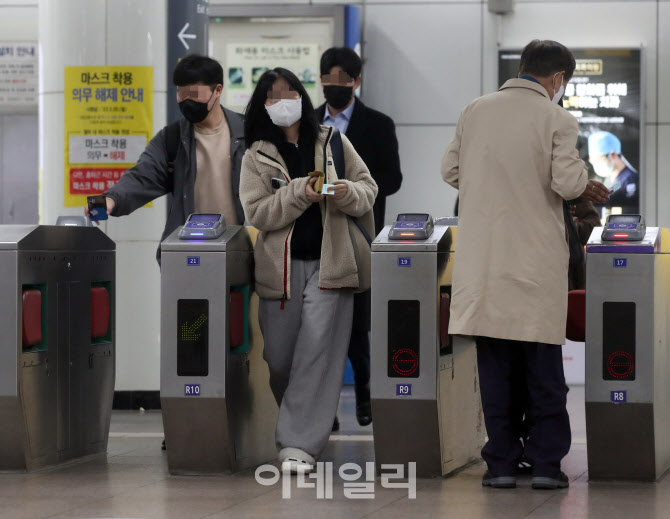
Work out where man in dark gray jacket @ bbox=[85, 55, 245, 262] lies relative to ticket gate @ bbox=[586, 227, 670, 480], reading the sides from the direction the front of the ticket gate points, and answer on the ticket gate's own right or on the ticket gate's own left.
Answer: on the ticket gate's own right

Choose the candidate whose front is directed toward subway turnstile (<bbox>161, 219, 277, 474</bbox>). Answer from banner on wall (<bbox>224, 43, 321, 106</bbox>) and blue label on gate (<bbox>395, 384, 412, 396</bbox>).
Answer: the banner on wall

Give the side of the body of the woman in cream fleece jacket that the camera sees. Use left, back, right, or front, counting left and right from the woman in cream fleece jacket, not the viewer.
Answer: front

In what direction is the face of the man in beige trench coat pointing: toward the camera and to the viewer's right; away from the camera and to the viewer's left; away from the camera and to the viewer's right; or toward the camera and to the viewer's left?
away from the camera and to the viewer's right

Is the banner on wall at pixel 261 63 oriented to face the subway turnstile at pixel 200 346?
yes

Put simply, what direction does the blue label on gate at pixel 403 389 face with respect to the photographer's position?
facing the viewer

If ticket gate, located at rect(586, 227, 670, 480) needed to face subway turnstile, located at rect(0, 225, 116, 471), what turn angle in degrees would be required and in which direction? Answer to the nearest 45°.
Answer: approximately 90° to its right

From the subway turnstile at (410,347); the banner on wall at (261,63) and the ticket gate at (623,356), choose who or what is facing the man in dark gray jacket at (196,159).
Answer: the banner on wall

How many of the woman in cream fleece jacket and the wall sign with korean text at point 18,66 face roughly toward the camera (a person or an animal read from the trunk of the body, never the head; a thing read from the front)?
2

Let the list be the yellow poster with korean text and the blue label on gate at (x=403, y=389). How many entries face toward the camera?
2

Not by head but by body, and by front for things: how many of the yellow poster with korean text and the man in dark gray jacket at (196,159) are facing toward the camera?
2

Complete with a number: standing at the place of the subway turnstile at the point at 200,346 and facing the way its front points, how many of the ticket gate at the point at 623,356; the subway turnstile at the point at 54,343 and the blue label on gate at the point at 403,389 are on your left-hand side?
2
